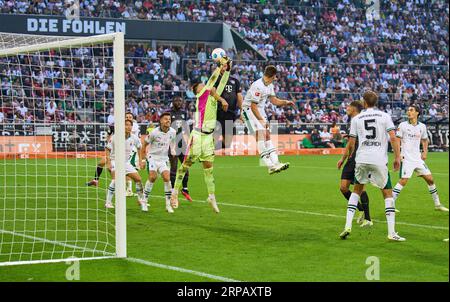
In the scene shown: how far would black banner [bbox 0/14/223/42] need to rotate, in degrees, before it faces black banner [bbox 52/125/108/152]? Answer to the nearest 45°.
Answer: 0° — it already faces it

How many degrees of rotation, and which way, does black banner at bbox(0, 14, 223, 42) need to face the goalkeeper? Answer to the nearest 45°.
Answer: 0° — it already faces them

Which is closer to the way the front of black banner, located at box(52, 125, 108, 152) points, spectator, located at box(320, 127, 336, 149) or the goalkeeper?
the goalkeeper

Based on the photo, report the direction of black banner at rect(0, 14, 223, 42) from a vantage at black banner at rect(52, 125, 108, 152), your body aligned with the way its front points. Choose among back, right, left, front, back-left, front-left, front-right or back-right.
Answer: back

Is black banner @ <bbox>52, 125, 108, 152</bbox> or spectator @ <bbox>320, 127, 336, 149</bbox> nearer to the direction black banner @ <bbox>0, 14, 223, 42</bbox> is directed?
the black banner

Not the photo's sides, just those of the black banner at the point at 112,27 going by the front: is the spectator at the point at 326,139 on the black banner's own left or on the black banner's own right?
on the black banner's own left

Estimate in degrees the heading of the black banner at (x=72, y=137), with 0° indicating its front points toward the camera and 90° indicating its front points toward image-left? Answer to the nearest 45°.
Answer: approximately 0°

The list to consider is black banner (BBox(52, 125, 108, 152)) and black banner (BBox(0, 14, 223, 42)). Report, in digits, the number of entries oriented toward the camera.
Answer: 2
